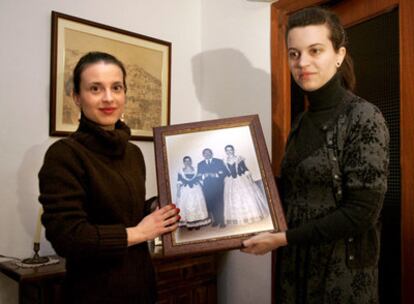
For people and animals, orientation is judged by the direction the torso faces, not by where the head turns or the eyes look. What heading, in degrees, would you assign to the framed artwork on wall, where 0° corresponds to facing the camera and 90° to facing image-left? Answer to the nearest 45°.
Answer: approximately 315°

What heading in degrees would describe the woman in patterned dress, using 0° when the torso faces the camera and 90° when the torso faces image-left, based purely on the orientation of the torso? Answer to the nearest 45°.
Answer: approximately 45°

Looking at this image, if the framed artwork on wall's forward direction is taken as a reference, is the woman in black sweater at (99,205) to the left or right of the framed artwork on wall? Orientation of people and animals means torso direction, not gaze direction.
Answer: on its right

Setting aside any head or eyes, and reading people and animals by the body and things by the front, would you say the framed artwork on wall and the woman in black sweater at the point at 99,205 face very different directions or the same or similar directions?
same or similar directions

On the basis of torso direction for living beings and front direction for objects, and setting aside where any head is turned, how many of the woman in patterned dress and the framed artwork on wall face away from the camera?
0

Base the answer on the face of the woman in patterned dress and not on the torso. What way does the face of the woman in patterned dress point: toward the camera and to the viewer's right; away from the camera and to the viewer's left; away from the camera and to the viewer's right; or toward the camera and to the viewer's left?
toward the camera and to the viewer's left

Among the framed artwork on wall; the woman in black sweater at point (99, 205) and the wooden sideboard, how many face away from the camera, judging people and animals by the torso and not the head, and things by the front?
0

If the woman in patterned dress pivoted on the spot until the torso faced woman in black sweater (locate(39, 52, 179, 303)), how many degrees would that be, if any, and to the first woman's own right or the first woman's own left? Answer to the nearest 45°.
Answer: approximately 45° to the first woman's own right

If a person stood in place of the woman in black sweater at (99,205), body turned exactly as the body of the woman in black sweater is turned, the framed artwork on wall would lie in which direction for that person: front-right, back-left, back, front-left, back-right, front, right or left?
back-left

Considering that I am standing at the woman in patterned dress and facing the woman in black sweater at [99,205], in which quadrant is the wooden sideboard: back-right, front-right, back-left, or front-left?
front-right

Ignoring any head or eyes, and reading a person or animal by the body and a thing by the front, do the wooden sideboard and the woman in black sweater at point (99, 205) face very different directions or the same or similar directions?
same or similar directions
